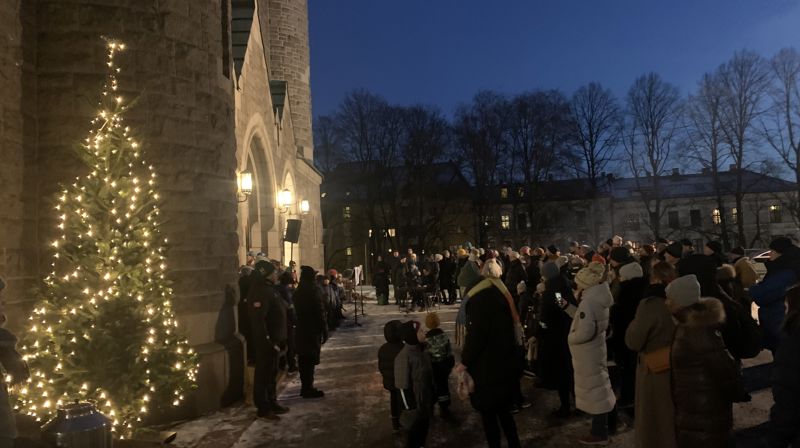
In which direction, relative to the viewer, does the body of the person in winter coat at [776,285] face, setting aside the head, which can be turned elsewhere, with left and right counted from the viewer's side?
facing to the left of the viewer

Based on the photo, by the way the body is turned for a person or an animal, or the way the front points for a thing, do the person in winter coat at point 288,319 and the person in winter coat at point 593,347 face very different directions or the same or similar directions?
very different directions

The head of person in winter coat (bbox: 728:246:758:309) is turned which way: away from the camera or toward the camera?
away from the camera

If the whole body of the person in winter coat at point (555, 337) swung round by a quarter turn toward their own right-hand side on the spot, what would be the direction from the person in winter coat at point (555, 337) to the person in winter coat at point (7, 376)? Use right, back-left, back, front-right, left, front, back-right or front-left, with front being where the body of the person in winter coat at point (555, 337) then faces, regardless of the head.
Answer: back-left

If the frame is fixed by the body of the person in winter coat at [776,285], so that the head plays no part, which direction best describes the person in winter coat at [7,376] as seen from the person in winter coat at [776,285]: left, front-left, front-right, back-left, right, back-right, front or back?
front-left

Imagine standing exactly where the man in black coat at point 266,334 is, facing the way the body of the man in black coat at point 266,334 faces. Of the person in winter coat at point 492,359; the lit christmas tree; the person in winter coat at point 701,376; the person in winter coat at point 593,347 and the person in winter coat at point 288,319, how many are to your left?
1

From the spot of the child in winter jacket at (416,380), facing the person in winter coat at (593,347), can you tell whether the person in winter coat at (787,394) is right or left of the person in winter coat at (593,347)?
right

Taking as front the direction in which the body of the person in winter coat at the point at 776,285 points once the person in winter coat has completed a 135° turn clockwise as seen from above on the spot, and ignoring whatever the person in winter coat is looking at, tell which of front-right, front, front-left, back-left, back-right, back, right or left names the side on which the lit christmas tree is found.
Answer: back

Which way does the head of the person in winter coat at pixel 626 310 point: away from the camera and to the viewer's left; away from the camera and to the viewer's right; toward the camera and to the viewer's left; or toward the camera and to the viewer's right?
away from the camera and to the viewer's left

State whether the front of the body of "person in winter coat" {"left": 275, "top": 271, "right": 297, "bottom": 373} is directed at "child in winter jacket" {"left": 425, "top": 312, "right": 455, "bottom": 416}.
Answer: no

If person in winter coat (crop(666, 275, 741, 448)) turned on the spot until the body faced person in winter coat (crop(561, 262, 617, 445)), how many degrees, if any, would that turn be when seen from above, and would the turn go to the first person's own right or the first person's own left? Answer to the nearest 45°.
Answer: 0° — they already face them

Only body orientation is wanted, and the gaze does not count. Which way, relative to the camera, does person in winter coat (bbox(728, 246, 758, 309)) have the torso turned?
to the viewer's left

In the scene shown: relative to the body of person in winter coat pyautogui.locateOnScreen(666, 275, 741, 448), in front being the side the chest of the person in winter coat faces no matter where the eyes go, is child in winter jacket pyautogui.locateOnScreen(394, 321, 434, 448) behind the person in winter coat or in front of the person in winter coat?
in front

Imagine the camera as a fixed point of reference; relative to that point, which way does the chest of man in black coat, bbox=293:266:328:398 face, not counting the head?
to the viewer's right

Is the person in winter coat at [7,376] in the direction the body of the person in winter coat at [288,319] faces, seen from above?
no
